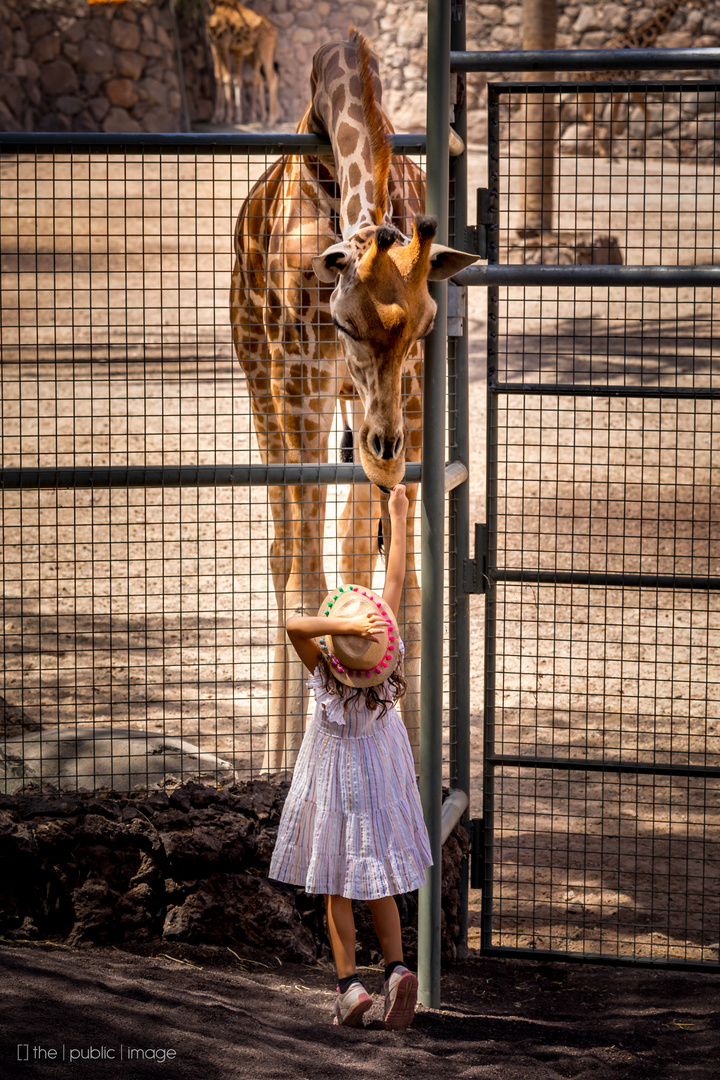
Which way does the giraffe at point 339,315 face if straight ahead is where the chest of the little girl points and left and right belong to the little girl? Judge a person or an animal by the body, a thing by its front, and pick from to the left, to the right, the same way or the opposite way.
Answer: the opposite way

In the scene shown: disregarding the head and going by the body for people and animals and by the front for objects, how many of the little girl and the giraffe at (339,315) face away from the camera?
1

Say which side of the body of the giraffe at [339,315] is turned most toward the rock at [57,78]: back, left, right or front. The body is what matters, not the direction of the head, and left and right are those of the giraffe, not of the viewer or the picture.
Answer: back

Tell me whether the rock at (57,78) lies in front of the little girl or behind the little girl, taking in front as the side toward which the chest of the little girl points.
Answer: in front

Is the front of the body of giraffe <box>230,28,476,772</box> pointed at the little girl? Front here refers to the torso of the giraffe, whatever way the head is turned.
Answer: yes

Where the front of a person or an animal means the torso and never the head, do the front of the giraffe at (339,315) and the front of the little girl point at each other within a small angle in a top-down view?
yes

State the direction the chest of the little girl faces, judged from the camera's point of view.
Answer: away from the camera

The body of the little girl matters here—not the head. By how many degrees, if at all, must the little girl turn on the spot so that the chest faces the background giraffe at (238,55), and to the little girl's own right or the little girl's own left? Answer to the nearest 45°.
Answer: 0° — they already face it

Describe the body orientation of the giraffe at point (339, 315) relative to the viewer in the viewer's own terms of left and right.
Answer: facing the viewer

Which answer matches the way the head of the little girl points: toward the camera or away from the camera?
away from the camera

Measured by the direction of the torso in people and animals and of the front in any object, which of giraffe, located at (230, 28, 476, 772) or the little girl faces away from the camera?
the little girl

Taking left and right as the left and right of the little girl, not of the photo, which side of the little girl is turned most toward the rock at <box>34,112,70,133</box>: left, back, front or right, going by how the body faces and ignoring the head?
front

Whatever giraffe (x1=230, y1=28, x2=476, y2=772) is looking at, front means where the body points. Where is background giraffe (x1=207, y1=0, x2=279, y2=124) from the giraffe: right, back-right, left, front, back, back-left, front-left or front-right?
back

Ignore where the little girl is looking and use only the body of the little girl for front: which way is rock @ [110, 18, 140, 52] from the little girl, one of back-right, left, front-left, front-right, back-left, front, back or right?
front
